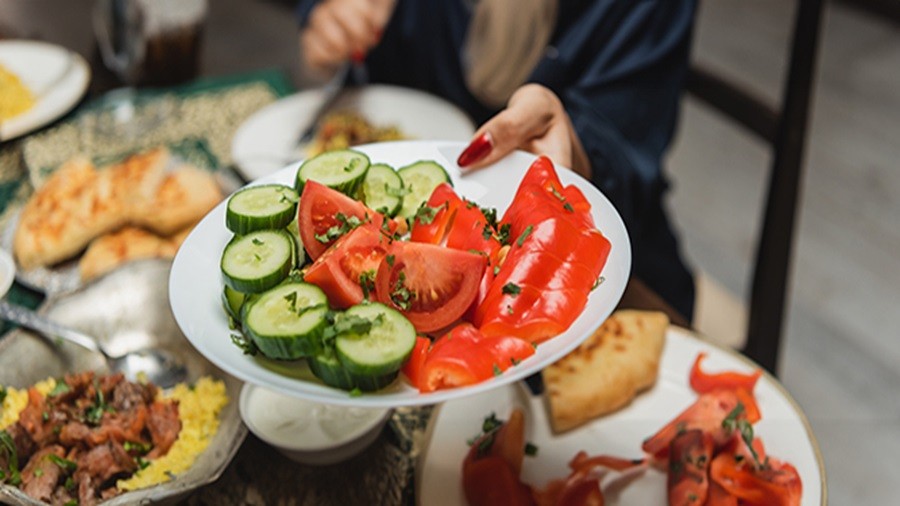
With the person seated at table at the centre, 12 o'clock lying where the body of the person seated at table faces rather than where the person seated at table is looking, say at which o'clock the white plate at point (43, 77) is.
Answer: The white plate is roughly at 2 o'clock from the person seated at table.

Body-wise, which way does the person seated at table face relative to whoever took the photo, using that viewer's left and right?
facing the viewer and to the left of the viewer

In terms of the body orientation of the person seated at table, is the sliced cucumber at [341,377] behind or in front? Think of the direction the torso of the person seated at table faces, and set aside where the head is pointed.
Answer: in front

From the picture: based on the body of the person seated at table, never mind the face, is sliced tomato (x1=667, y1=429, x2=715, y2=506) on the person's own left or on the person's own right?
on the person's own left

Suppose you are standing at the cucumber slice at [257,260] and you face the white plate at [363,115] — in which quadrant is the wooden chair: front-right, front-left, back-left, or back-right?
front-right
